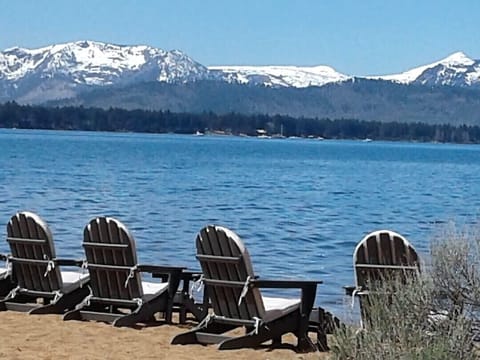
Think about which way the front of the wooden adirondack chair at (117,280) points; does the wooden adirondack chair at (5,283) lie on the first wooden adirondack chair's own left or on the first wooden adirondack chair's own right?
on the first wooden adirondack chair's own left

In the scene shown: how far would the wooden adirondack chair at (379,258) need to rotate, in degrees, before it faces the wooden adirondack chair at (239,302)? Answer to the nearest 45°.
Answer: approximately 90° to its left

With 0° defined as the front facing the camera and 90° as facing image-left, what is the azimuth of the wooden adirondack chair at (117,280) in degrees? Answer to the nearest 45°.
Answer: approximately 225°

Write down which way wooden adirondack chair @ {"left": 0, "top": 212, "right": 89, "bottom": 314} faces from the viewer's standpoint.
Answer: facing away from the viewer and to the right of the viewer

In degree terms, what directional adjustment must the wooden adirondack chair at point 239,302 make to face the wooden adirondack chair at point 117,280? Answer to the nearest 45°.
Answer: approximately 90° to its left

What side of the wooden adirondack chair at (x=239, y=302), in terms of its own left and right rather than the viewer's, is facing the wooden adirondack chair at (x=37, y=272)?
left

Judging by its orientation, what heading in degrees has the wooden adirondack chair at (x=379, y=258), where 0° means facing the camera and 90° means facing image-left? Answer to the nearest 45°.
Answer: approximately 180°

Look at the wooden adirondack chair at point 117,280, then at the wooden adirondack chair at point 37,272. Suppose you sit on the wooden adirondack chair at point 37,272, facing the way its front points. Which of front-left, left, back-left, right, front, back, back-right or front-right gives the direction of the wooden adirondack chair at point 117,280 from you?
right

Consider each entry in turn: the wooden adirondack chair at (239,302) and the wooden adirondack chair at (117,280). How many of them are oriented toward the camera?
0

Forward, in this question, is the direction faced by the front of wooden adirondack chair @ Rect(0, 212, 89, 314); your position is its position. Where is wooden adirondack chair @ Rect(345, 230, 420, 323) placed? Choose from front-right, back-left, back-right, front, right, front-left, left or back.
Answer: right

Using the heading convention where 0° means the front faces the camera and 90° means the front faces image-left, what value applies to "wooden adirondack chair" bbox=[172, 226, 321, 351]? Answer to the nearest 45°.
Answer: approximately 225°
